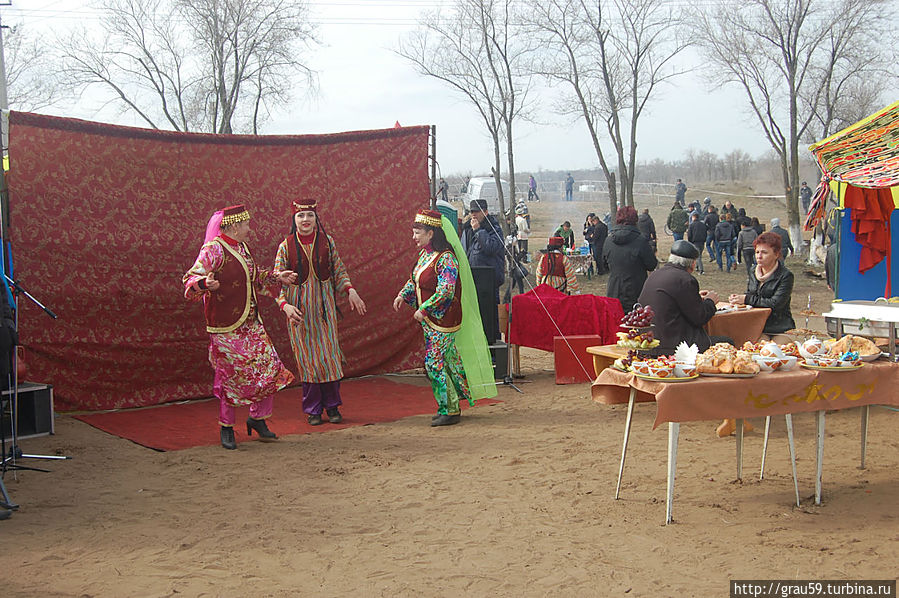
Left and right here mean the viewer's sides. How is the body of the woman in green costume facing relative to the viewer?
facing to the left of the viewer

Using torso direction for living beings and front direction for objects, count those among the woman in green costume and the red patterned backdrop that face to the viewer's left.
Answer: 1

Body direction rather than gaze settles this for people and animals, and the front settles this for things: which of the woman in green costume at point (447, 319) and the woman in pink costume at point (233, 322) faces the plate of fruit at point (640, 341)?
the woman in pink costume

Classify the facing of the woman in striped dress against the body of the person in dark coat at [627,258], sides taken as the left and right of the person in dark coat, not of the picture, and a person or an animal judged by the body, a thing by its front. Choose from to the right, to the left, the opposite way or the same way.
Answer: the opposite way

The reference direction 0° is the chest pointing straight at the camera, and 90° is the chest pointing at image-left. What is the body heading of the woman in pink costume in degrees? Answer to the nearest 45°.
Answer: approximately 315°

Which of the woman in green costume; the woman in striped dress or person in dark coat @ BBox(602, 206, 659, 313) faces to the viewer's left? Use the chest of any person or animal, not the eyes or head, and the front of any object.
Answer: the woman in green costume

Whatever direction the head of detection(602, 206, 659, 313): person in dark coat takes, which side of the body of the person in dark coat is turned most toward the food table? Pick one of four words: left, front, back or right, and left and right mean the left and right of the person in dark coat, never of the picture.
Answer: back

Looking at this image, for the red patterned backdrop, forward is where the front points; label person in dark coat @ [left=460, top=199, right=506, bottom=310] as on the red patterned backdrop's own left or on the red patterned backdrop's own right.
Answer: on the red patterned backdrop's own left
